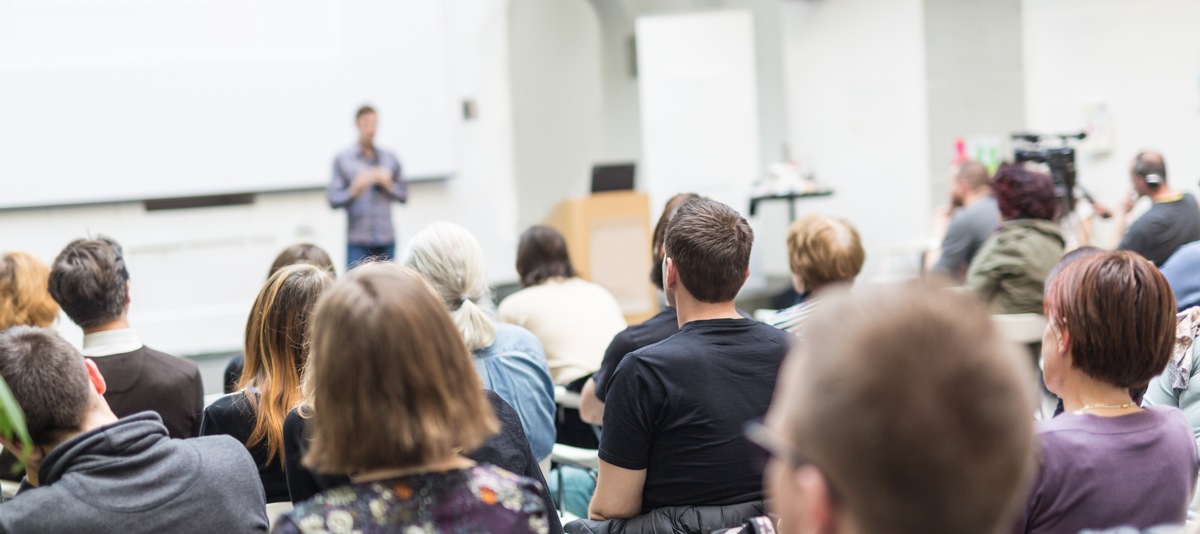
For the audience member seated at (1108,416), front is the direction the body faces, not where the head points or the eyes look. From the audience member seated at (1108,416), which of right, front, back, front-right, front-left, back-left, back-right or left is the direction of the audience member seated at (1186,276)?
front-right

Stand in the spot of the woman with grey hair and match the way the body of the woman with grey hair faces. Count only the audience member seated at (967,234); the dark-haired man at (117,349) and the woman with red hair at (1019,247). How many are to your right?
2

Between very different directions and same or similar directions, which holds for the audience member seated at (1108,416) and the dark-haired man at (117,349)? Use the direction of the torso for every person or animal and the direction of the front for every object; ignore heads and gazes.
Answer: same or similar directions

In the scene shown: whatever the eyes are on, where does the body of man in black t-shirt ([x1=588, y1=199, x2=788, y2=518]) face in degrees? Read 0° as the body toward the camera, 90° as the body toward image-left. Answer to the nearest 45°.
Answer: approximately 135°

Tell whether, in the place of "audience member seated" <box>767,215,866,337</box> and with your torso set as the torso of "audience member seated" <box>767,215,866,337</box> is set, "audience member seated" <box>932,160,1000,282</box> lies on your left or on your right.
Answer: on your right

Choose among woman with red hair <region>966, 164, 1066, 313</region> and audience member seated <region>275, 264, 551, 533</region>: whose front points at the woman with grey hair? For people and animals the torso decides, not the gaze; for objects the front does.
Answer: the audience member seated

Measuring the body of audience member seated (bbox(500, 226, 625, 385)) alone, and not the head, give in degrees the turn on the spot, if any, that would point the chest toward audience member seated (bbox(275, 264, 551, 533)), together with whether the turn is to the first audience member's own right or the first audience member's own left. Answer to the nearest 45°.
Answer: approximately 180°

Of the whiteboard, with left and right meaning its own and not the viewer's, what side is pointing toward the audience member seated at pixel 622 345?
front

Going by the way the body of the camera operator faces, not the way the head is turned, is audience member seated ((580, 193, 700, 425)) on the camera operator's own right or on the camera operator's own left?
on the camera operator's own left

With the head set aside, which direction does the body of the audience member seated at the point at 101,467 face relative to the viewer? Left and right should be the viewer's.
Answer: facing away from the viewer

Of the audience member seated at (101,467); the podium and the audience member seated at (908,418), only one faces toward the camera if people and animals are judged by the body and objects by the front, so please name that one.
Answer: the podium

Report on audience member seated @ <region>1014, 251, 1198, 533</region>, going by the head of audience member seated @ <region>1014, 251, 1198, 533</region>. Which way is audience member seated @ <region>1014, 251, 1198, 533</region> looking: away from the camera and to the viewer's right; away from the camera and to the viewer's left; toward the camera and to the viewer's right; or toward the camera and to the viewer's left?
away from the camera and to the viewer's left

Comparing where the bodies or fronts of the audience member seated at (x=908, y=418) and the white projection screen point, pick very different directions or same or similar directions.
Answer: very different directions

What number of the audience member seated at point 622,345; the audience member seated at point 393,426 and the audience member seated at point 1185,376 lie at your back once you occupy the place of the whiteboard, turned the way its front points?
0

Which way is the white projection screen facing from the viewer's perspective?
toward the camera

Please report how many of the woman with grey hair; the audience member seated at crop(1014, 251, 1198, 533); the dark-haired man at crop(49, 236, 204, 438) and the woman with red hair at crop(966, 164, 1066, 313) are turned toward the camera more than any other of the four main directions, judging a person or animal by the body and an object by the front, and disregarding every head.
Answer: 0

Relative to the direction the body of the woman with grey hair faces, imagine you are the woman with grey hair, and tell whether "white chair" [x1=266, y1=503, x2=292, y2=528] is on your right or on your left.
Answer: on your left

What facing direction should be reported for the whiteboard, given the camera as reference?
facing the viewer

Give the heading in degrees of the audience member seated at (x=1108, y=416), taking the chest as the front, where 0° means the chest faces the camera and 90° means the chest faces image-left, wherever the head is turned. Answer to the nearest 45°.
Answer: approximately 135°

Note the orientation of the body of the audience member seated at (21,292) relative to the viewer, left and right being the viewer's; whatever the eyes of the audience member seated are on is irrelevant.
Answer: facing away from the viewer

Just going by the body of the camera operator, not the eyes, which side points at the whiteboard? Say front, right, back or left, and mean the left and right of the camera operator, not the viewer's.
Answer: front

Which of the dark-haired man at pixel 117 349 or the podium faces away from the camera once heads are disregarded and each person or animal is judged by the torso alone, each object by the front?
the dark-haired man
